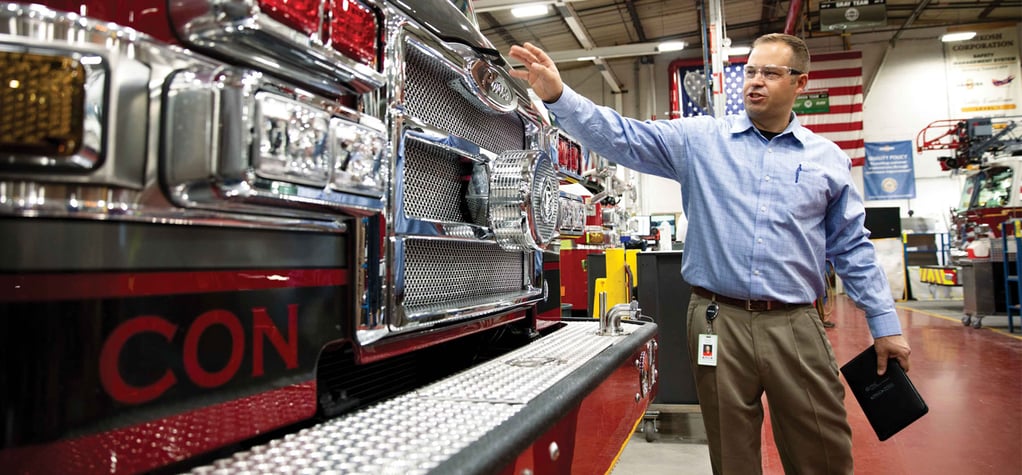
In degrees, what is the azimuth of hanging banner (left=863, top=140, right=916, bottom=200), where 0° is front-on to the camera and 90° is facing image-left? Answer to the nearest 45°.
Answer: approximately 0°

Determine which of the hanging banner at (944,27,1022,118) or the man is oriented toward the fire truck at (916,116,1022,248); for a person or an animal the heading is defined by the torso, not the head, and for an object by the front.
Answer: the hanging banner

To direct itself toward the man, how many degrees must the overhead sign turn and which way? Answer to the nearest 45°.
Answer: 0° — it already faces them

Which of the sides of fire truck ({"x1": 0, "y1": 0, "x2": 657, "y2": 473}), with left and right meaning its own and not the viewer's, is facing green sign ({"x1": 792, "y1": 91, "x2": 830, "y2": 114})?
left
